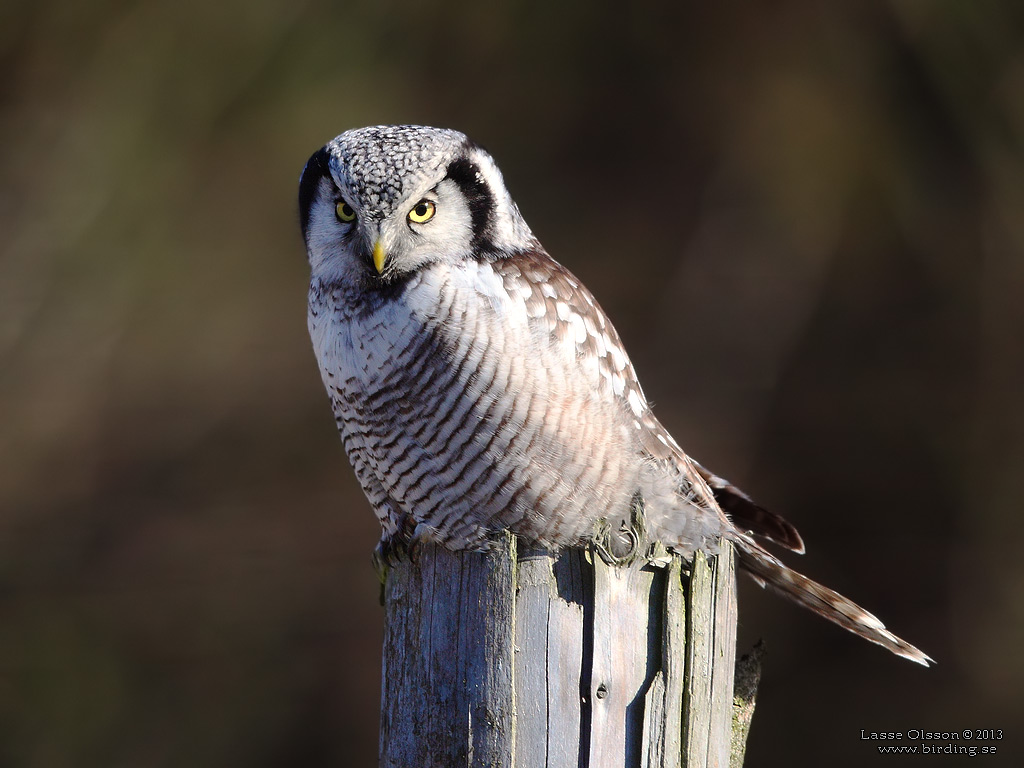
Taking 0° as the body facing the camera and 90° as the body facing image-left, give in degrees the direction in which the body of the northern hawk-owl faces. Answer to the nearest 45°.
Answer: approximately 45°
